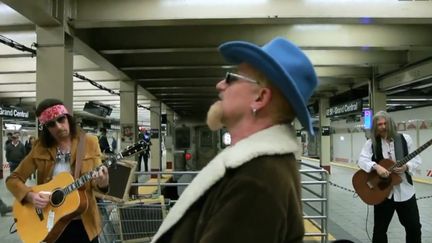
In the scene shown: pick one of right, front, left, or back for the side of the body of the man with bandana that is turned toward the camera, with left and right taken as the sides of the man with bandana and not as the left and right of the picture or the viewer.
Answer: front

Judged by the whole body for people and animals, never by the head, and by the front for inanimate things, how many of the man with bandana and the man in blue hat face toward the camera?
1

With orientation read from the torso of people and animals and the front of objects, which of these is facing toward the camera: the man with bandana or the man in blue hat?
the man with bandana

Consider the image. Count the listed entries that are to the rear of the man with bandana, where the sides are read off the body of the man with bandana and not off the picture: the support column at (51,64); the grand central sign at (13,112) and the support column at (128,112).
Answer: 3

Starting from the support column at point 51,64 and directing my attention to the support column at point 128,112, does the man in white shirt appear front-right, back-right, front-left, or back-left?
back-right

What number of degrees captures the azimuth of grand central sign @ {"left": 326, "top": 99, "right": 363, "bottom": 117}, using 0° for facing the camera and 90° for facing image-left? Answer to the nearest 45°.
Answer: approximately 45°

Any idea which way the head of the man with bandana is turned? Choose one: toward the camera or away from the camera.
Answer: toward the camera

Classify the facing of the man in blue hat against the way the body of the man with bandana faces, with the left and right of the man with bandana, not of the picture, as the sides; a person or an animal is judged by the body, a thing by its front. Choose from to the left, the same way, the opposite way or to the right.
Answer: to the right

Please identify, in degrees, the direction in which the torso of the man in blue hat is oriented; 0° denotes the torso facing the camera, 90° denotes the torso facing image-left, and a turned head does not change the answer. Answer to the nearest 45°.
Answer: approximately 90°

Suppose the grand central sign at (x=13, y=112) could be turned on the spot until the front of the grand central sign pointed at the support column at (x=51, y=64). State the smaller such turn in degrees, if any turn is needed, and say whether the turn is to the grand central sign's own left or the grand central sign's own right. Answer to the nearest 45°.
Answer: approximately 45° to the grand central sign's own right

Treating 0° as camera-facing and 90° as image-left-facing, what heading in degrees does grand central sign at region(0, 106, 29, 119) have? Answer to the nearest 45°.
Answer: approximately 315°

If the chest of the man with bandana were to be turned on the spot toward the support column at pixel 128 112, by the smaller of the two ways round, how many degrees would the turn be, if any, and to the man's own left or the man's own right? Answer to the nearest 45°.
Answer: approximately 180°
